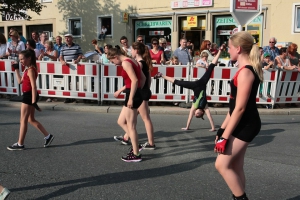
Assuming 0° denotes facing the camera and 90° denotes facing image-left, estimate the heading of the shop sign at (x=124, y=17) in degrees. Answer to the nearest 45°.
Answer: approximately 0°

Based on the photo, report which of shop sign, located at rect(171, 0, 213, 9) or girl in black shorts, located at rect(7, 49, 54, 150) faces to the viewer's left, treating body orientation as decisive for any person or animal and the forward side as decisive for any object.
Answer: the girl in black shorts

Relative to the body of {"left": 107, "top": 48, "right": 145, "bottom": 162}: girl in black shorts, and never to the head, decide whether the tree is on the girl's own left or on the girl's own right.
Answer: on the girl's own right

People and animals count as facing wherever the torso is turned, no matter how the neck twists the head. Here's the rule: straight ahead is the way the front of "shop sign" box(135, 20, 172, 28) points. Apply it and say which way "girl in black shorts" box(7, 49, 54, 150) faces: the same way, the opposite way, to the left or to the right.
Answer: to the right

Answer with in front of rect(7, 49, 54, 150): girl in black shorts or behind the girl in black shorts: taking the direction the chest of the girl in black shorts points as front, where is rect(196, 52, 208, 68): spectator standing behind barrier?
behind

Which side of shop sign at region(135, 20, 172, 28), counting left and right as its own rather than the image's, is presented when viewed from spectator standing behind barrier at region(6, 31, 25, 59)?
front

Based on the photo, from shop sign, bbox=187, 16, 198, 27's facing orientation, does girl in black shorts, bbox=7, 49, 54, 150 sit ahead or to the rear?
ahead

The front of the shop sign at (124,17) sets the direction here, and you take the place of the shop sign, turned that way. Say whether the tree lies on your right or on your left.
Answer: on your right
